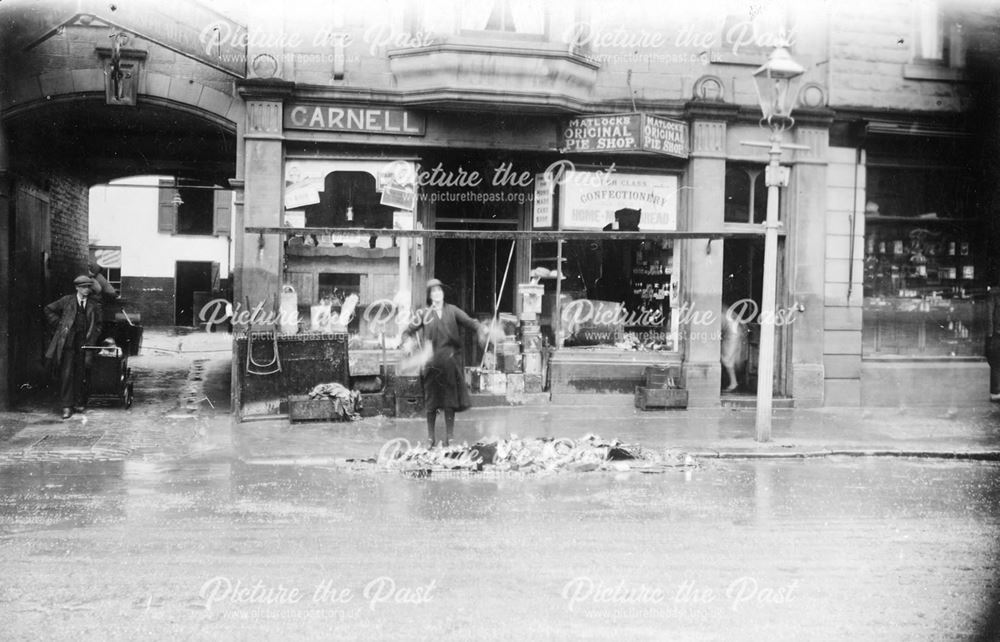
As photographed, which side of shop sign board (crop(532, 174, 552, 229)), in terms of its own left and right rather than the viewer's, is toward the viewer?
front

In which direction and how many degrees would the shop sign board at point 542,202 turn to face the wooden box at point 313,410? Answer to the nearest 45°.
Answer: approximately 45° to its right

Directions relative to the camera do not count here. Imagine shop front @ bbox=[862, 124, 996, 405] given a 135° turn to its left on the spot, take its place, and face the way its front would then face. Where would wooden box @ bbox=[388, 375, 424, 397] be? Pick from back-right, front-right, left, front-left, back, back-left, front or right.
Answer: back

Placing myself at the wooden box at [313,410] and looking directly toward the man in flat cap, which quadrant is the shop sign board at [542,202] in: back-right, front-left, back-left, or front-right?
back-right

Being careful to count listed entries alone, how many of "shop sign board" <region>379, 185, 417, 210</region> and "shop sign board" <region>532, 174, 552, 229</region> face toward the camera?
2

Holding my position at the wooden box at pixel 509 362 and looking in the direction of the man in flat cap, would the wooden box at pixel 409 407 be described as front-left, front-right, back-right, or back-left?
front-left

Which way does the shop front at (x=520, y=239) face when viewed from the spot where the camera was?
facing the viewer

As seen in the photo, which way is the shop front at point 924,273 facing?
toward the camera

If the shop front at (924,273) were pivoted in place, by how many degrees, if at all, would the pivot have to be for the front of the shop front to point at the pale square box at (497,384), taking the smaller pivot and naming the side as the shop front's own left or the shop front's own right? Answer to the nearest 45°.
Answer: approximately 45° to the shop front's own right

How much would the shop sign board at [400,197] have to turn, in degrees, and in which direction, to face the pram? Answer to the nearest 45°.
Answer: approximately 90° to its right

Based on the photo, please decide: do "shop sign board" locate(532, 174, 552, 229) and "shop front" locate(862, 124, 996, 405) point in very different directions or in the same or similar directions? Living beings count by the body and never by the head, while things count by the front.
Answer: same or similar directions

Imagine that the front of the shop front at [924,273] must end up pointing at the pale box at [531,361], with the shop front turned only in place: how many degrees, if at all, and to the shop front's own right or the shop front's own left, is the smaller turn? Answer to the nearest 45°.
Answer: approximately 45° to the shop front's own right

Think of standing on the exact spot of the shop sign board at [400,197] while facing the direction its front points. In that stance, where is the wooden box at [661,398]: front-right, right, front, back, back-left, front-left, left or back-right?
left

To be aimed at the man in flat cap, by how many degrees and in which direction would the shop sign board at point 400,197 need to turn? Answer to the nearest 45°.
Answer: approximately 90° to its right

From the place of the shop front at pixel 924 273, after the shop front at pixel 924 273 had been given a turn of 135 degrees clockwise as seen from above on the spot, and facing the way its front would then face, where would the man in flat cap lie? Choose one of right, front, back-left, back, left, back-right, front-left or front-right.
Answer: left
